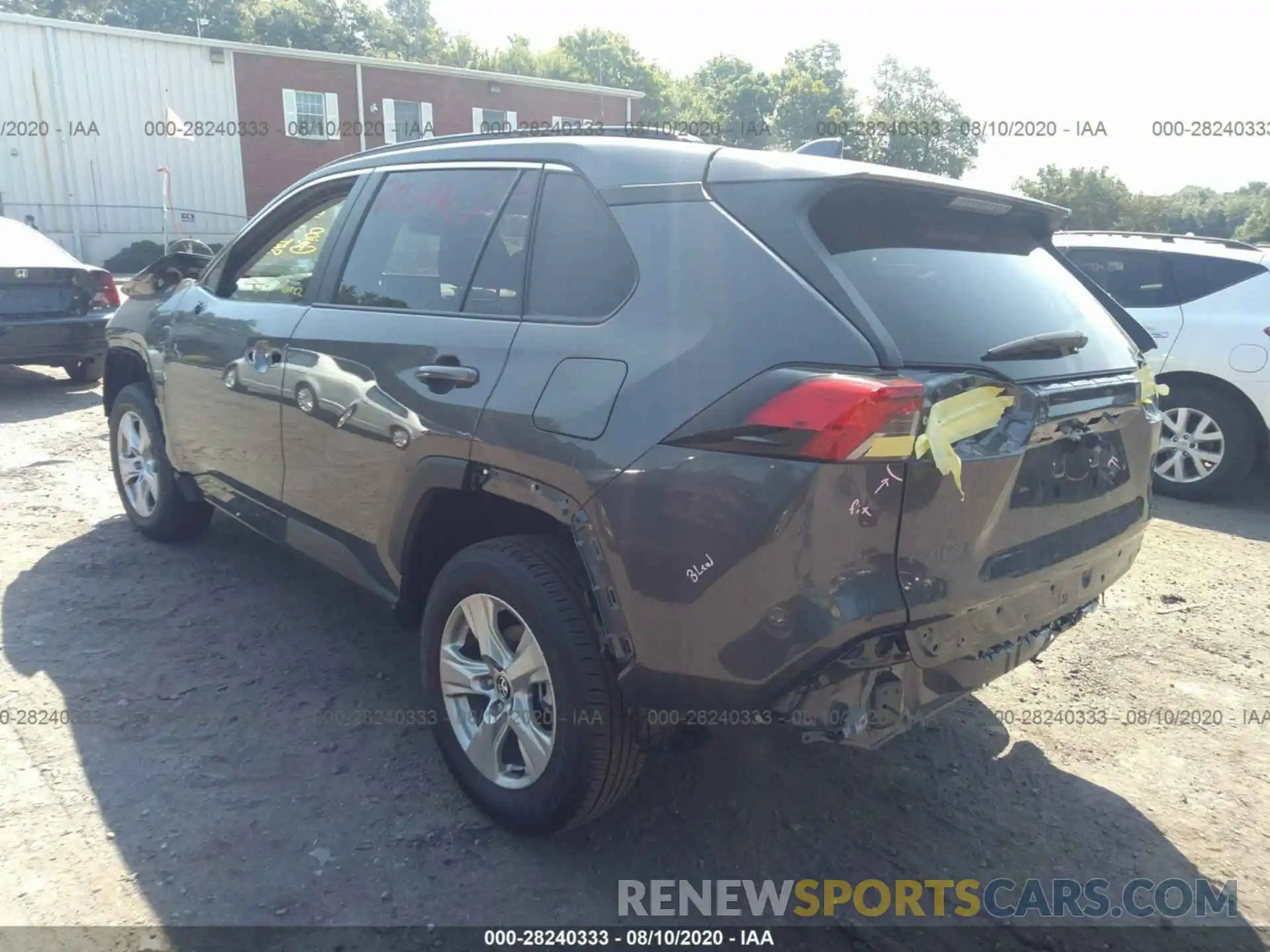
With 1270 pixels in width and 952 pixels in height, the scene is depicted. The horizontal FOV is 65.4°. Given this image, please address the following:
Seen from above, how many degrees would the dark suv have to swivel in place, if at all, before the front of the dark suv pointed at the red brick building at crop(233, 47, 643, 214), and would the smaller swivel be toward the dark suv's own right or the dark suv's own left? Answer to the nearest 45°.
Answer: approximately 45° to the dark suv's own right

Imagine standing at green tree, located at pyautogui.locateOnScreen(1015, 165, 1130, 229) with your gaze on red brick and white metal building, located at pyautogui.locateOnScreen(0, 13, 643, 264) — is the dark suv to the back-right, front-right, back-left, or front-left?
front-left

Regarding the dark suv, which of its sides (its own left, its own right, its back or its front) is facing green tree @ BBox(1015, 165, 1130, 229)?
right

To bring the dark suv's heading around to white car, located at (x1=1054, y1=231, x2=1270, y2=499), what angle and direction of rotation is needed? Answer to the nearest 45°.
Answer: approximately 90° to its right

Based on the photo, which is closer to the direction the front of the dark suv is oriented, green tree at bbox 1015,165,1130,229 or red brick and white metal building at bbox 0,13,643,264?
the red brick and white metal building

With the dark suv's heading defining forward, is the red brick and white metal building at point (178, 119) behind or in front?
in front

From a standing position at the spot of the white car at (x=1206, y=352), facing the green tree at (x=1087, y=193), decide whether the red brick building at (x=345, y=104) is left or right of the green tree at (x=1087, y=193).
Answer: left

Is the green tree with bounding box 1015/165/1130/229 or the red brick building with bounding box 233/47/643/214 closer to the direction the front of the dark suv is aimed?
the red brick building

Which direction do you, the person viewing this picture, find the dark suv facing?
facing away from the viewer and to the left of the viewer
